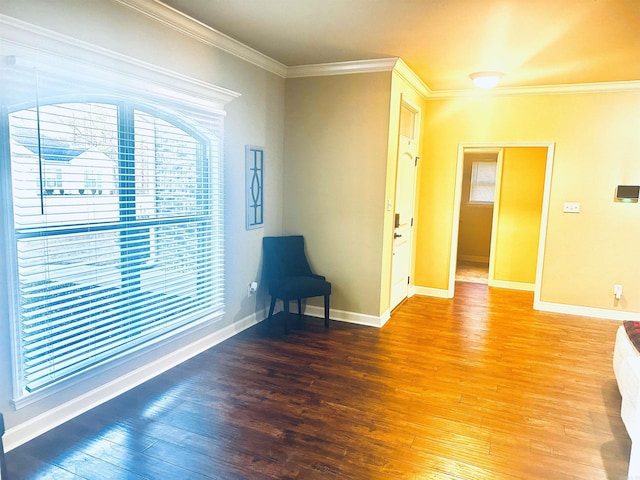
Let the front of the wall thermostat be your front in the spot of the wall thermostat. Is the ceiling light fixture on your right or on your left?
on your right

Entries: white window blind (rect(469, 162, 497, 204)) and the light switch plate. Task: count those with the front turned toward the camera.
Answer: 2

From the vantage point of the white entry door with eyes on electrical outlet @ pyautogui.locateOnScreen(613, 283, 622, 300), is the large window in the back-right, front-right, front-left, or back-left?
back-right

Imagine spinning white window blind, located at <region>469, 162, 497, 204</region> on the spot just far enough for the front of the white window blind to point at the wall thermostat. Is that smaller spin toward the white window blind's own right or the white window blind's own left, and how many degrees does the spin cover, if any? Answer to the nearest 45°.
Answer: approximately 45° to the white window blind's own left

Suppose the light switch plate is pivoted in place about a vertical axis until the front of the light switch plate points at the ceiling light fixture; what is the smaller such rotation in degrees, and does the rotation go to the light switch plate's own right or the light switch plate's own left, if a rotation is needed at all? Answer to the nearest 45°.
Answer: approximately 45° to the light switch plate's own right

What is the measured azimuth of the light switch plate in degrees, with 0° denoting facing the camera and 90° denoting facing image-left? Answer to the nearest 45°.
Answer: approximately 0°

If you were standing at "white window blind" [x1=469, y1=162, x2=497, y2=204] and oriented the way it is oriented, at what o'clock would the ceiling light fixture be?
The ceiling light fixture is roughly at 12 o'clock from the white window blind.

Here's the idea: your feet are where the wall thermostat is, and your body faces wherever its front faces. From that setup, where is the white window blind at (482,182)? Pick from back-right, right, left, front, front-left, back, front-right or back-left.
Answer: back-right

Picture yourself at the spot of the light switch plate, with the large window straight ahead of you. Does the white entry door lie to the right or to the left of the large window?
right

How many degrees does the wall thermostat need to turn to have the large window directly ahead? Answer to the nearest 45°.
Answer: approximately 45° to its right
